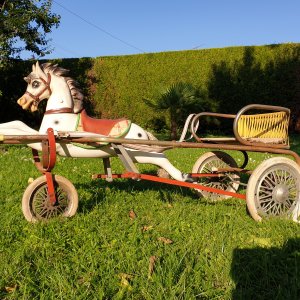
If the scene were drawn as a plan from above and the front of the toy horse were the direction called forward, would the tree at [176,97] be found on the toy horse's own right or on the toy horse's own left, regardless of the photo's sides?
on the toy horse's own right

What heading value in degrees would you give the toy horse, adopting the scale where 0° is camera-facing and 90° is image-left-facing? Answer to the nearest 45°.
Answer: approximately 90°

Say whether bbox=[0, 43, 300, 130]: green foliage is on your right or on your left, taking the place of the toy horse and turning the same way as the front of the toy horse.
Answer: on your right
